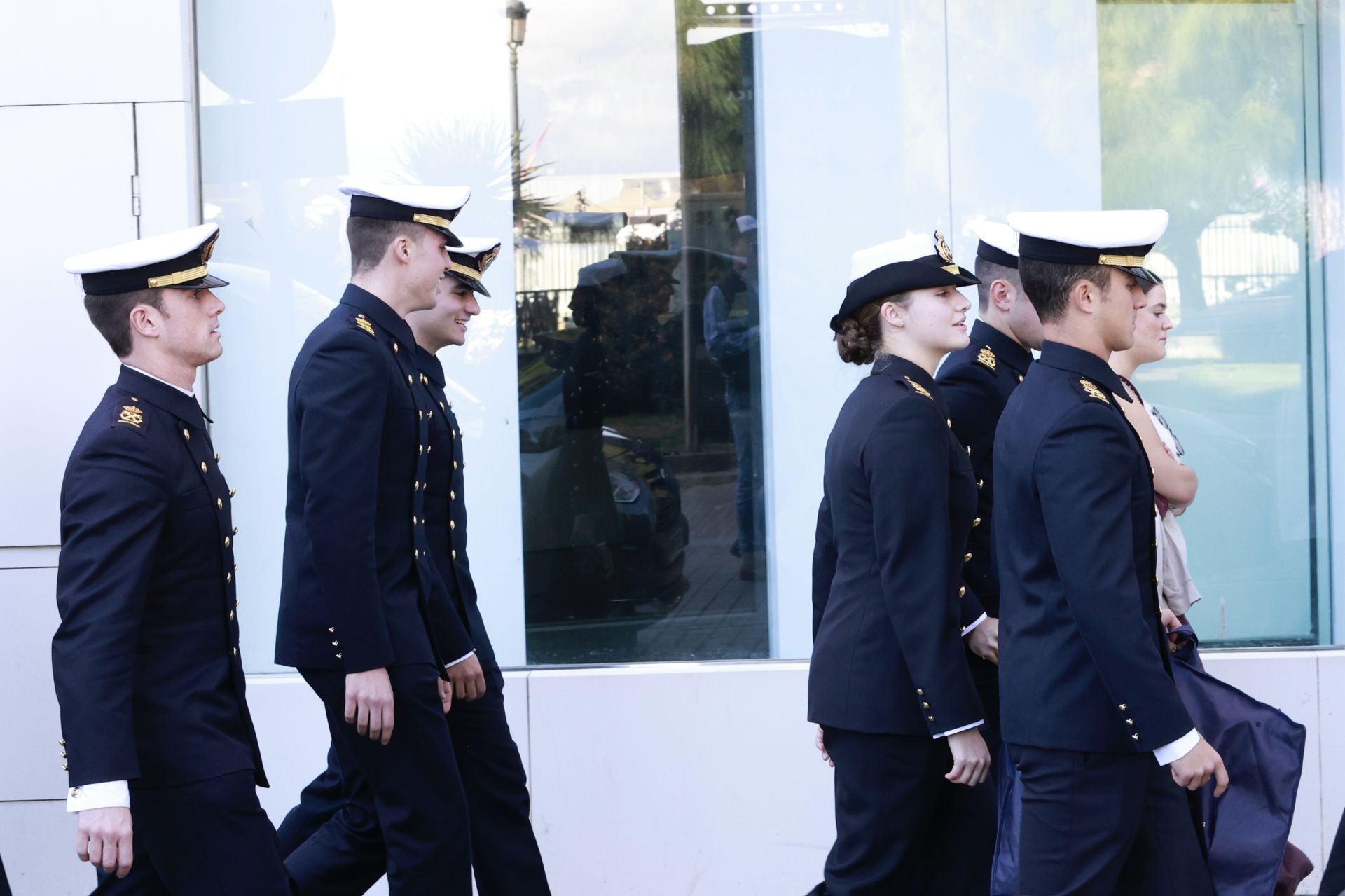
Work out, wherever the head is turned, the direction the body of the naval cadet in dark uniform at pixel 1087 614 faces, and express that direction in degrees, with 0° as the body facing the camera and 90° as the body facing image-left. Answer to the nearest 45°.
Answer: approximately 270°

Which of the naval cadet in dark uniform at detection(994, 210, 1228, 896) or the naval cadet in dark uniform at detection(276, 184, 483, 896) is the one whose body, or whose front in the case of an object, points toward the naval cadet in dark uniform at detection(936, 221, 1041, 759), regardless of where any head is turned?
the naval cadet in dark uniform at detection(276, 184, 483, 896)

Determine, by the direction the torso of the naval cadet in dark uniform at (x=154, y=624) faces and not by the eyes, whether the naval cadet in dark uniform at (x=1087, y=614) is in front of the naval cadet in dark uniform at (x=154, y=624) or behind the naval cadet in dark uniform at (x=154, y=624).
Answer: in front

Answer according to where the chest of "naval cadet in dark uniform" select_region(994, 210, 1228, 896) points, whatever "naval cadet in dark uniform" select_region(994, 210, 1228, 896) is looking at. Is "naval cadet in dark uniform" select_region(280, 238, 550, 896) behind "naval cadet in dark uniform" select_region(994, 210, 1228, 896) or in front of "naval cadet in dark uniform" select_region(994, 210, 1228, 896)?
behind

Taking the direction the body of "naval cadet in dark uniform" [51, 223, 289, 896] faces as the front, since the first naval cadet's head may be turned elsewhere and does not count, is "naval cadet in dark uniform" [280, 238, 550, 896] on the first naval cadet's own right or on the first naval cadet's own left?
on the first naval cadet's own left

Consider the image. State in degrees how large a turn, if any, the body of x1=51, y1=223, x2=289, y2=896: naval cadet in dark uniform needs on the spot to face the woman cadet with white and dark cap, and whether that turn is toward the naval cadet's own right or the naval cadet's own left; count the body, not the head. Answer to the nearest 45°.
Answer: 0° — they already face them

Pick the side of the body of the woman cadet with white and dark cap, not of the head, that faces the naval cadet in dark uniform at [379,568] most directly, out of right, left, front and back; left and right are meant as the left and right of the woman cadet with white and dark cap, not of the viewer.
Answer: back

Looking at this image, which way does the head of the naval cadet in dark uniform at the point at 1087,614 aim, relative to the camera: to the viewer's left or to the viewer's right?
to the viewer's right

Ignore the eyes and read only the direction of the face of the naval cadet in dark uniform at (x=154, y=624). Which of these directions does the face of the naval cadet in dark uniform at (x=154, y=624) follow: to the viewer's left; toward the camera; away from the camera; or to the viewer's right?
to the viewer's right

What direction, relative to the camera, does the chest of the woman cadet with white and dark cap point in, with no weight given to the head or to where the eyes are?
to the viewer's right

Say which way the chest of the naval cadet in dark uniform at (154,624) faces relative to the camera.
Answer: to the viewer's right

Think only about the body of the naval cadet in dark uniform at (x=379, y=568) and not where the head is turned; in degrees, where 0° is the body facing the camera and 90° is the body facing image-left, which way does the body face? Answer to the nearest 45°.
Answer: approximately 270°

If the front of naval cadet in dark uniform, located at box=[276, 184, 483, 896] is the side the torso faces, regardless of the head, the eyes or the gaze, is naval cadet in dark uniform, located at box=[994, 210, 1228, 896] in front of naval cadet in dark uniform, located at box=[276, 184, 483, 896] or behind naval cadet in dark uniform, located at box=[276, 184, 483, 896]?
in front
